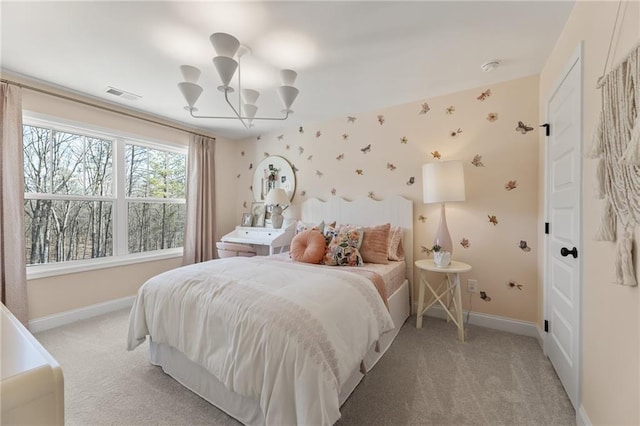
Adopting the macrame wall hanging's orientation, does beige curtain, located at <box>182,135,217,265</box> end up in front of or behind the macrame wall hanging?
in front

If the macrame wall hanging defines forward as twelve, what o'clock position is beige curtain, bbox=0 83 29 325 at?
The beige curtain is roughly at 11 o'clock from the macrame wall hanging.

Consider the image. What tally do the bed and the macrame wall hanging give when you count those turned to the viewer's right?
0

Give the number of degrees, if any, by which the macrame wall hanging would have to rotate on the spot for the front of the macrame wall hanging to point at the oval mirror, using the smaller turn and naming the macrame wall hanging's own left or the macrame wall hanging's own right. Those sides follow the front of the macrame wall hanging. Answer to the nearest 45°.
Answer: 0° — it already faces it

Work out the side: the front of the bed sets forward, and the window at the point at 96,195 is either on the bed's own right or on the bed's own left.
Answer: on the bed's own right

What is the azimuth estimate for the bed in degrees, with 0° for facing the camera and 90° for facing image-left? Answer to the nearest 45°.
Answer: approximately 45°

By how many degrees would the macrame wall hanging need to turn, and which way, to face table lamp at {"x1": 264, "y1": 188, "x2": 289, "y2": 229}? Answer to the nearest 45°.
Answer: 0° — it already faces it

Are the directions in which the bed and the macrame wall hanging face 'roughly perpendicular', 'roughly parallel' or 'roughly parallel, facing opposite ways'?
roughly perpendicular

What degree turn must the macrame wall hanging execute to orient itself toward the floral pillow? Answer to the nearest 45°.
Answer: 0° — it already faces it

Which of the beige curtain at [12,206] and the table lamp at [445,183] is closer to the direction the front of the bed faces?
the beige curtain

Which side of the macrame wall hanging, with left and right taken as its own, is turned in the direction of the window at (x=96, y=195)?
front

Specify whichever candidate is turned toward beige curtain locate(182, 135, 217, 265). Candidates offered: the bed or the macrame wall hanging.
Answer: the macrame wall hanging

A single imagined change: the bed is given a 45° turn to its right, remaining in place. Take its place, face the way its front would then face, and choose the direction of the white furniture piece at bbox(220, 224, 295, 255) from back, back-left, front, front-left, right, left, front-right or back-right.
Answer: right

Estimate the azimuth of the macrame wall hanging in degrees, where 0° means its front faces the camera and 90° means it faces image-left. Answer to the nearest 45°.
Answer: approximately 90°
